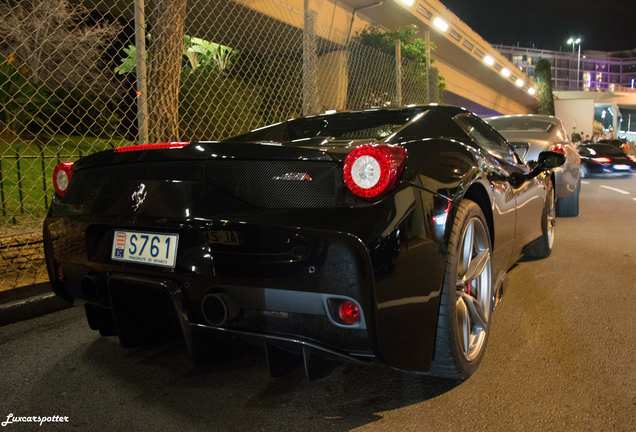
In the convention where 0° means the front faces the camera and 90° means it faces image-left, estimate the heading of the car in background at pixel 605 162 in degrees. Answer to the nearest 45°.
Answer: approximately 135°

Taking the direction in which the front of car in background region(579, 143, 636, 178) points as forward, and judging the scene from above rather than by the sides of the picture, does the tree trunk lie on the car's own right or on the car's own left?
on the car's own left

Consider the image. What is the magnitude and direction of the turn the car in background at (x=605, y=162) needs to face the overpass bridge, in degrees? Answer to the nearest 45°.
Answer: approximately 45° to its left

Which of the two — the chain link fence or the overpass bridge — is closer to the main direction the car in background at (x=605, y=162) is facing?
the overpass bridge

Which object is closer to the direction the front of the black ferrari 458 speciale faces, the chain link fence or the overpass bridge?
the overpass bridge

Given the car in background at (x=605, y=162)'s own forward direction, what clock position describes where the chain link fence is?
The chain link fence is roughly at 8 o'clock from the car in background.

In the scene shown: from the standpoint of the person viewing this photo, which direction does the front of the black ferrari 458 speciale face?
facing away from the viewer and to the right of the viewer

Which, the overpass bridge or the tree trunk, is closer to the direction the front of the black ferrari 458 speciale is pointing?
the overpass bridge

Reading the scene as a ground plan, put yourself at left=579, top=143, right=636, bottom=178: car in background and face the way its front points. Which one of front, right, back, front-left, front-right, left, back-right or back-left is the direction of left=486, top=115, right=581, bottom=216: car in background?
back-left

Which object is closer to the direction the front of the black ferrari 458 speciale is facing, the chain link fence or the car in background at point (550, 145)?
the car in background

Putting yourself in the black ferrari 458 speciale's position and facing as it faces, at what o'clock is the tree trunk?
The tree trunk is roughly at 10 o'clock from the black ferrari 458 speciale.
